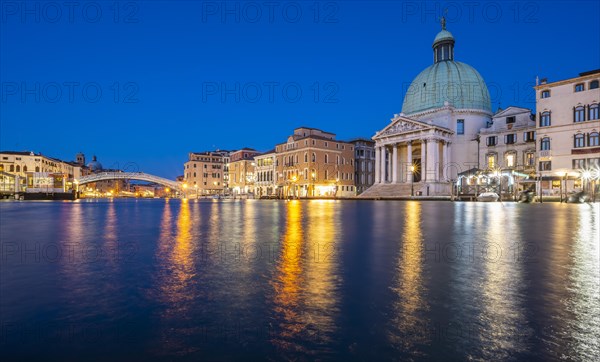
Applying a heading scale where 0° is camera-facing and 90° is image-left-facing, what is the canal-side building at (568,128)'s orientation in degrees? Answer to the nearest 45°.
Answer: approximately 45°
